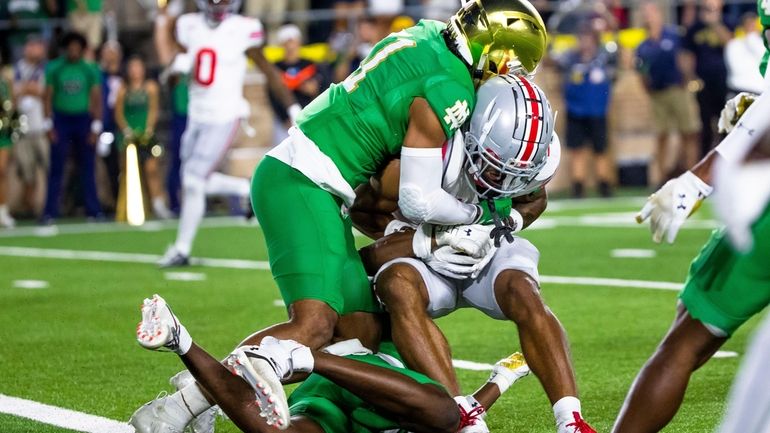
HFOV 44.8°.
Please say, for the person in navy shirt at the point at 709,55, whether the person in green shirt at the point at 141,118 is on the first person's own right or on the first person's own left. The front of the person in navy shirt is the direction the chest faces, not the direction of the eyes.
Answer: on the first person's own right

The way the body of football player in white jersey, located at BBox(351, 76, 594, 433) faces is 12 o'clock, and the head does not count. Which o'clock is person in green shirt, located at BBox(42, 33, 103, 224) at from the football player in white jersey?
The person in green shirt is roughly at 5 o'clock from the football player in white jersey.

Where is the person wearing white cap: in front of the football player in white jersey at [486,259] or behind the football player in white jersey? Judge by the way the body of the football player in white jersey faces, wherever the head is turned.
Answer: behind

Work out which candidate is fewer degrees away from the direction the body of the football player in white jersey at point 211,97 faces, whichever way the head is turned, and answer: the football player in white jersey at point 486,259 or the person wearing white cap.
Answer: the football player in white jersey

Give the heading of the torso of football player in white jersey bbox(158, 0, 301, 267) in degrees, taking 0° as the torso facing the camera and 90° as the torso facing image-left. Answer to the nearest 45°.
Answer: approximately 45°

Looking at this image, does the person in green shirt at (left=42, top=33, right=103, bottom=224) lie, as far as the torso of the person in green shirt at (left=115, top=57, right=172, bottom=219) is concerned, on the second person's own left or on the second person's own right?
on the second person's own right

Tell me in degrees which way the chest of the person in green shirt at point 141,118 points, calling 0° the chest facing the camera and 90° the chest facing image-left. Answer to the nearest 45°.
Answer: approximately 0°

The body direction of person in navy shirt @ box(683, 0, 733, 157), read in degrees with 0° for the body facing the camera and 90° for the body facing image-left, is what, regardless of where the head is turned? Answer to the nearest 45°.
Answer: approximately 0°
